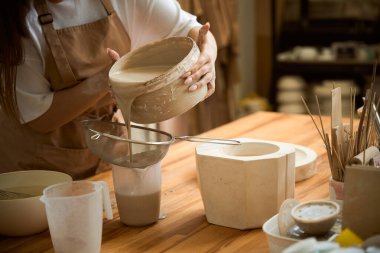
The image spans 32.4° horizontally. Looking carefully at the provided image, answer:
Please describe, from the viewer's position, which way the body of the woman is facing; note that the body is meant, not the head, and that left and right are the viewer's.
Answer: facing the viewer and to the right of the viewer

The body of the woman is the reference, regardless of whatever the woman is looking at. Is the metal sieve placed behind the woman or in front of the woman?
in front

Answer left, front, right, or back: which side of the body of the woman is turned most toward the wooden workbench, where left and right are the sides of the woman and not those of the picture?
front

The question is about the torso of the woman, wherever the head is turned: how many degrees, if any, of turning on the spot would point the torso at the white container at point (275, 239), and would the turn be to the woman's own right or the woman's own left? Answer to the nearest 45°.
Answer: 0° — they already face it

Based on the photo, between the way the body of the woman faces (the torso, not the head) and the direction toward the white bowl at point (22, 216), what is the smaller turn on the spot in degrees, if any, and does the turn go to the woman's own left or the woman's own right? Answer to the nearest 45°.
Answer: approximately 45° to the woman's own right

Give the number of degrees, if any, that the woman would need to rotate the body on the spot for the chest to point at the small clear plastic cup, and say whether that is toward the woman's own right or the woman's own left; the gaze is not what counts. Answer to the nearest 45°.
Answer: approximately 45° to the woman's own right

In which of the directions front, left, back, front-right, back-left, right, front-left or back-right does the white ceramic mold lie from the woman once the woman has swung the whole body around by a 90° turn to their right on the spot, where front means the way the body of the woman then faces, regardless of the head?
left

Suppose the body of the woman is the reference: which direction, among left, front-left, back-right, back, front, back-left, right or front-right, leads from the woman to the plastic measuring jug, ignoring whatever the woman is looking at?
front-right

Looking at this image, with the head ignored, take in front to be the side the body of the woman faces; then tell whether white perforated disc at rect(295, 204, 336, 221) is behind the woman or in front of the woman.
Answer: in front
